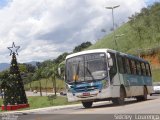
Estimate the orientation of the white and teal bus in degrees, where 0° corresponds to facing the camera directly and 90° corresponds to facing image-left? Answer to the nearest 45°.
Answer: approximately 45°
